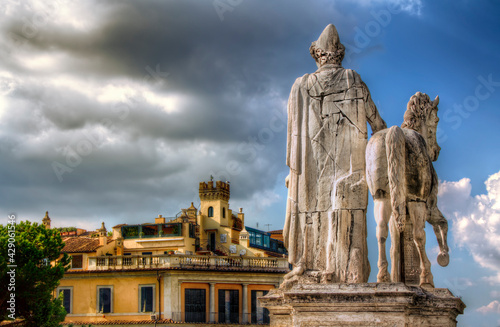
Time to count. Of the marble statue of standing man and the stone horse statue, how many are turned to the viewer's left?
0

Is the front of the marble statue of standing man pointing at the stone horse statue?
no

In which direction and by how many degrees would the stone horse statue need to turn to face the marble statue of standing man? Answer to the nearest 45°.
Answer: approximately 90° to its left

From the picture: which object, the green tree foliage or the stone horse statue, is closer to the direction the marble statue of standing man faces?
the green tree foliage

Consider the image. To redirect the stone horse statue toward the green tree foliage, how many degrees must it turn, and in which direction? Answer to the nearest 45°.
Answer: approximately 90° to its left

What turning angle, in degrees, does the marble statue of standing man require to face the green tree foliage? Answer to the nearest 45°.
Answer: approximately 45° to its left

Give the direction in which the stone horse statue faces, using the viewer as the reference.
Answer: facing away from the viewer and to the right of the viewer

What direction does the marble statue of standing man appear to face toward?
away from the camera
